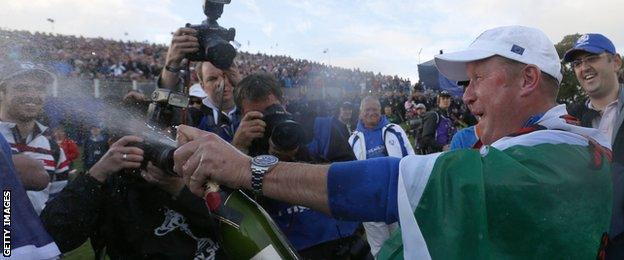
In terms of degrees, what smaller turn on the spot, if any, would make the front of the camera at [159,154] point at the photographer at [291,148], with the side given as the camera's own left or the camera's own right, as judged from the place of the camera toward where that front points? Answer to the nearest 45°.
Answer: approximately 90° to the camera's own left

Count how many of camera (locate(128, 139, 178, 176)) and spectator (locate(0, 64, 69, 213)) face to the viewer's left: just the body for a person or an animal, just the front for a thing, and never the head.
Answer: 0

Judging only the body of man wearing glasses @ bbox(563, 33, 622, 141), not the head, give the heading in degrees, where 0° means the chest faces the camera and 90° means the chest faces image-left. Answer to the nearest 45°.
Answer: approximately 45°

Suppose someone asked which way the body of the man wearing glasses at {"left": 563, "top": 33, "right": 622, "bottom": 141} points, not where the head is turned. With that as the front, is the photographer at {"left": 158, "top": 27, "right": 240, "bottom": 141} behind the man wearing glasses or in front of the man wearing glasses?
in front

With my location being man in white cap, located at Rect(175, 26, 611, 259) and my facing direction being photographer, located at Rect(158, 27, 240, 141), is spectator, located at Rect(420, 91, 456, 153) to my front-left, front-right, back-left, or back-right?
front-right

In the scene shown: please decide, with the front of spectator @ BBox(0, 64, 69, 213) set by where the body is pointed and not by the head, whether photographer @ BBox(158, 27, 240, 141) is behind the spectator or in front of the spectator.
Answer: in front

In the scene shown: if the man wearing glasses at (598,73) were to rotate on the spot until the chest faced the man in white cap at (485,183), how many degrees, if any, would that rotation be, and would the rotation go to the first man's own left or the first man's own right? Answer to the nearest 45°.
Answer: approximately 45° to the first man's own left

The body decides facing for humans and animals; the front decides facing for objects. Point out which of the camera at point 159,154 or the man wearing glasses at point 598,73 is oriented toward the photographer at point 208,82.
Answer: the man wearing glasses

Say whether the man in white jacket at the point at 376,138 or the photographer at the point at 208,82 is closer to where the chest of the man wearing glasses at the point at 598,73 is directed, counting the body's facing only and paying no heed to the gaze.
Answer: the photographer

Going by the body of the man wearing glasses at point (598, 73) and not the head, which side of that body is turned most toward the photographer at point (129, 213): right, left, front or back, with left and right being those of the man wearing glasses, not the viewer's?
front

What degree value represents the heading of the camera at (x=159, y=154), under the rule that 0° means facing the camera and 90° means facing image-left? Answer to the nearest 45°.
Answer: approximately 315°
